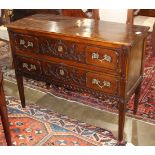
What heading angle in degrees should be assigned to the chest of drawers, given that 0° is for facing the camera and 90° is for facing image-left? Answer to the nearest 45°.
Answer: approximately 45°
